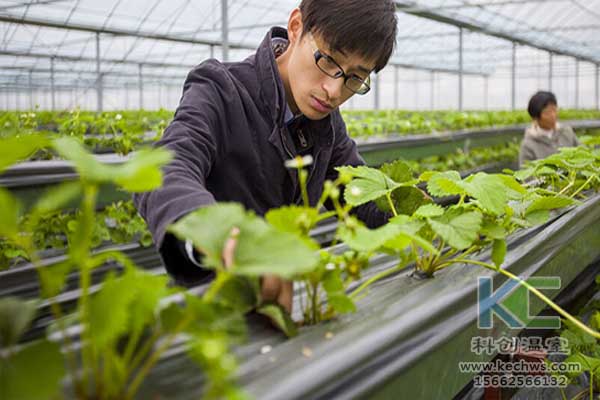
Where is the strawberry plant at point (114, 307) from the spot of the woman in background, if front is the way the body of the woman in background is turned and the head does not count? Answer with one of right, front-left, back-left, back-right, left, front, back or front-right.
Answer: front-right

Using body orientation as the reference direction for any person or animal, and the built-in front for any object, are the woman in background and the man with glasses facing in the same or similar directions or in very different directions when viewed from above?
same or similar directions

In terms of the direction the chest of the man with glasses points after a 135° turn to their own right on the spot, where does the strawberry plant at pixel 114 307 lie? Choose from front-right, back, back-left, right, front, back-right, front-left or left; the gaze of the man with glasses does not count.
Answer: left

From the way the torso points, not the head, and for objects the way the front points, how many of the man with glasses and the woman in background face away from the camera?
0

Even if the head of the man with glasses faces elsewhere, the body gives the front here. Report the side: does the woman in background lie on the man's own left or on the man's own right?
on the man's own left

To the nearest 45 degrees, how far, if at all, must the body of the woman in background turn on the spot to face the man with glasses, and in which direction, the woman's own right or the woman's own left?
approximately 45° to the woman's own right
